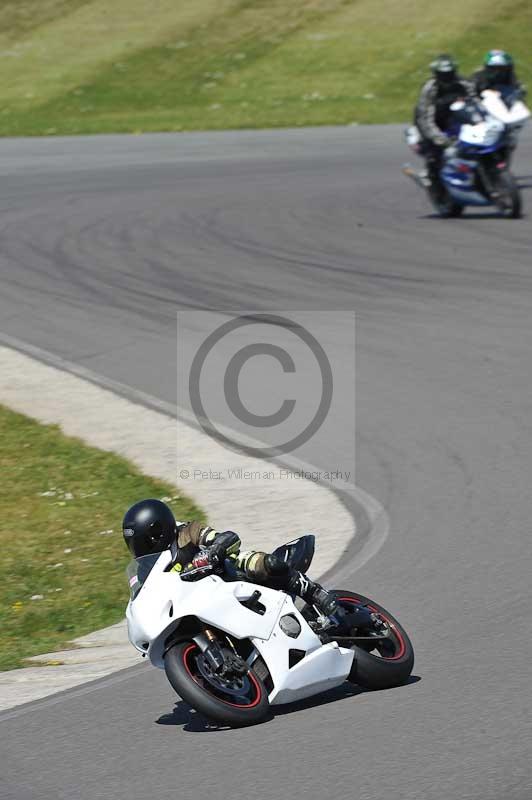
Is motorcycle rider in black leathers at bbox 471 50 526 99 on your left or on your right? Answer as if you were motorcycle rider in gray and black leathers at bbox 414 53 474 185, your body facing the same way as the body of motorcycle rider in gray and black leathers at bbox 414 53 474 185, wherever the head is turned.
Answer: on your left
